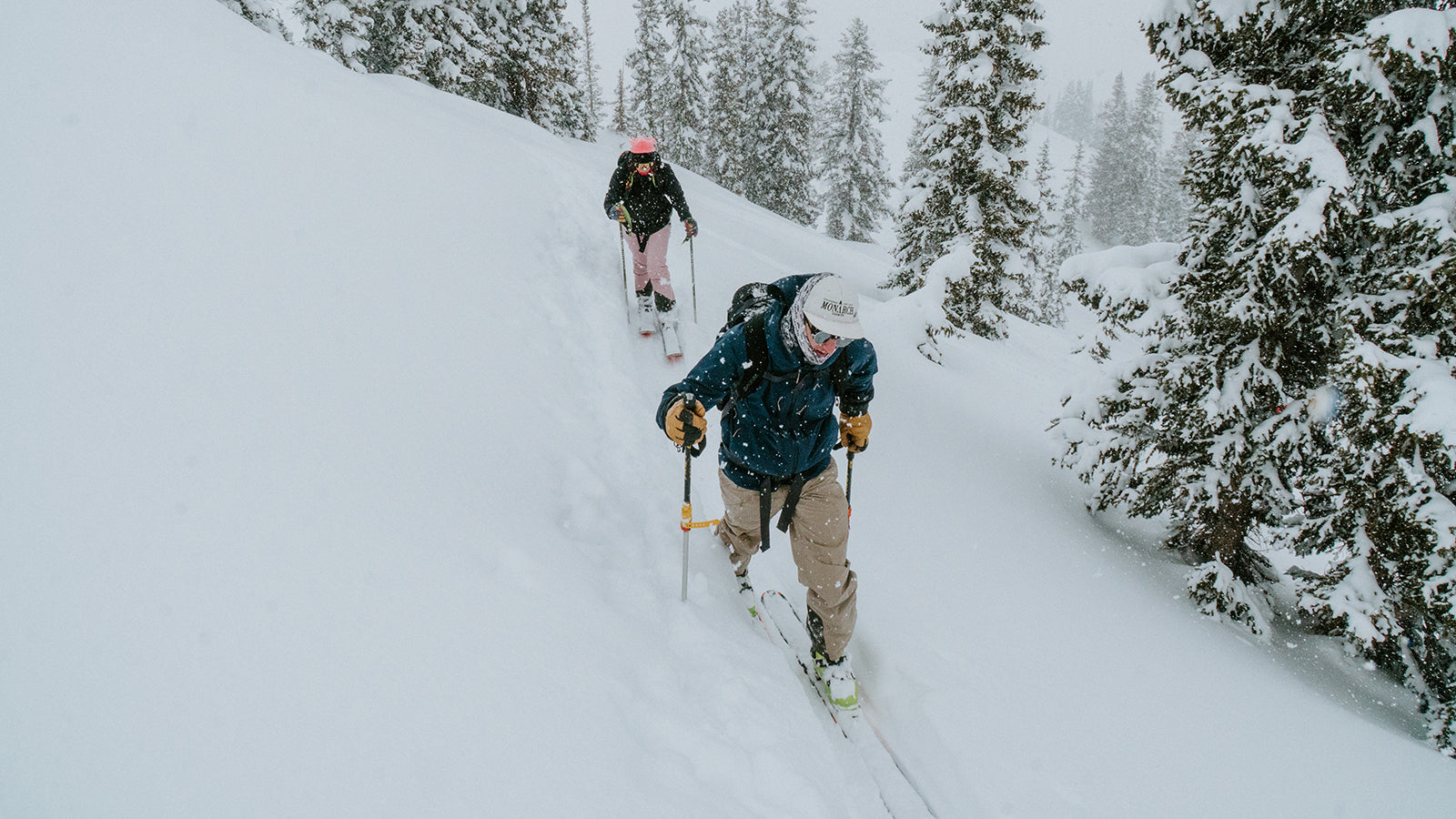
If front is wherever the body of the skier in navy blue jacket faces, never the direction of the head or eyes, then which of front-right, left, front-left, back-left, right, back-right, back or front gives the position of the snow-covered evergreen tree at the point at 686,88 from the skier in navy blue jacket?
back-left

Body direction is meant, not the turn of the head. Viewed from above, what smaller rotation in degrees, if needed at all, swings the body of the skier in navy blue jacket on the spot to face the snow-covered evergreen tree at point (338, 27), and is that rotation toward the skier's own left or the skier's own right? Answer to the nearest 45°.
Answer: approximately 180°

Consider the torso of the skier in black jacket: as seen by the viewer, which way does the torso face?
toward the camera

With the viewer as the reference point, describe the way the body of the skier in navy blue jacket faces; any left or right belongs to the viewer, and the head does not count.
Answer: facing the viewer and to the right of the viewer

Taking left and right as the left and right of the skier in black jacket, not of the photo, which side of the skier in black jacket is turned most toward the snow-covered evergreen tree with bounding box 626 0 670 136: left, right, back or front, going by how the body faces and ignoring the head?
back

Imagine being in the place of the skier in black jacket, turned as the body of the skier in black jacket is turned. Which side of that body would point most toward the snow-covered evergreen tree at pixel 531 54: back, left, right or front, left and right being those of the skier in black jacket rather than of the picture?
back

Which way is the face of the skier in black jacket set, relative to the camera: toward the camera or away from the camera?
toward the camera

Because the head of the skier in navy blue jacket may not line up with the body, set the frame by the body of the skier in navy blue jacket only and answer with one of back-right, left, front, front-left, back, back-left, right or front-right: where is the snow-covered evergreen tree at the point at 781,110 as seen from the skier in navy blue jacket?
back-left

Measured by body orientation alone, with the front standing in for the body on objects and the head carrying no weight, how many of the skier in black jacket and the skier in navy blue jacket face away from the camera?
0

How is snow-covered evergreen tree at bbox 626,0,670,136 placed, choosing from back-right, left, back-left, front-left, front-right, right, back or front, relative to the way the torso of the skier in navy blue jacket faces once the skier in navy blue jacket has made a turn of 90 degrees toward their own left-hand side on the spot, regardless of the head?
front-left

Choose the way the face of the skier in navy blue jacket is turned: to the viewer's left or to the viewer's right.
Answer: to the viewer's right
